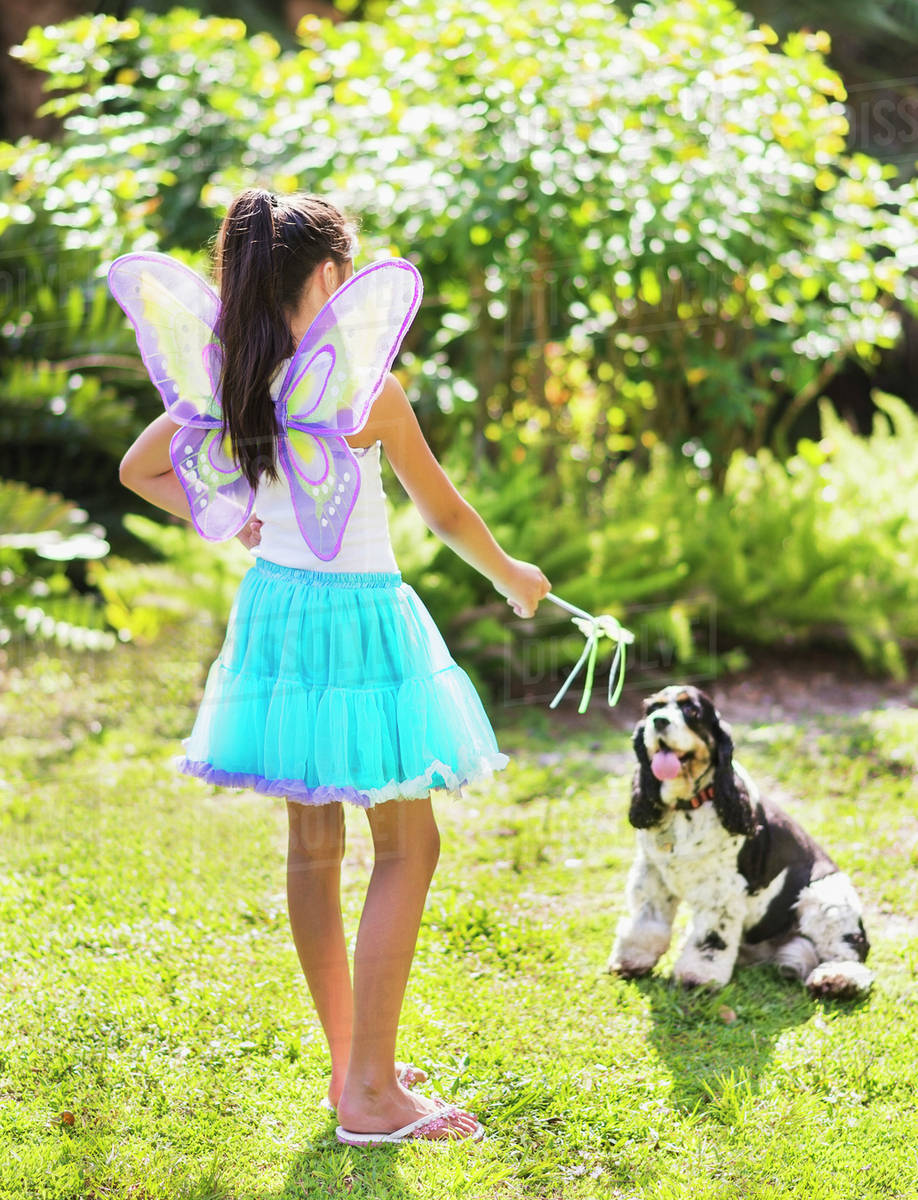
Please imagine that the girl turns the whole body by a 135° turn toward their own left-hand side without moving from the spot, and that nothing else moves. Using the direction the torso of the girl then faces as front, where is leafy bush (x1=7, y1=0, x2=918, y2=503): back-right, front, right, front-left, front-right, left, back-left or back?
right

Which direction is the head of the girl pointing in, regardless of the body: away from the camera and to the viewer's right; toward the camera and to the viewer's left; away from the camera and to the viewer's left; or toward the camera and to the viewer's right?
away from the camera and to the viewer's right

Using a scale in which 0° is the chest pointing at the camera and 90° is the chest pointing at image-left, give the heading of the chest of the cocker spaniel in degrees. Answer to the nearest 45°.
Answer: approximately 45°

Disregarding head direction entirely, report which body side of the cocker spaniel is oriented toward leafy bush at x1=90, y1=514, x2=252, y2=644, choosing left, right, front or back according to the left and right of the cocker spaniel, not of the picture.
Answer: right

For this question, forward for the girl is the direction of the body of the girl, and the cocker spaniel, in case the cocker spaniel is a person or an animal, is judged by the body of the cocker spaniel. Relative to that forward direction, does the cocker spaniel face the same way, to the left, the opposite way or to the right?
the opposite way

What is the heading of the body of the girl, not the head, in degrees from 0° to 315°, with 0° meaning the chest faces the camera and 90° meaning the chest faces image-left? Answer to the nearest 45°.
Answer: approximately 225°

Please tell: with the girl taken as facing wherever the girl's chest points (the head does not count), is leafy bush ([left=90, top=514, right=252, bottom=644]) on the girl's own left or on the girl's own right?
on the girl's own left
